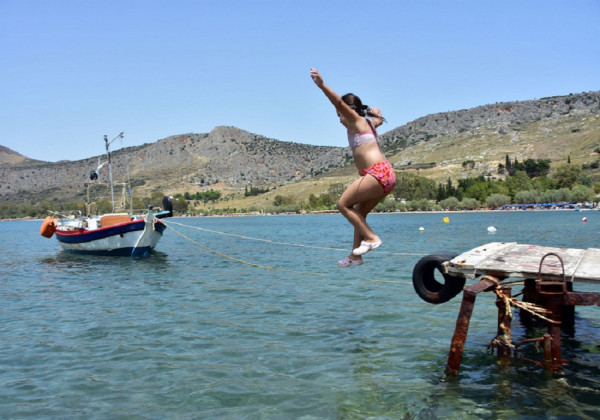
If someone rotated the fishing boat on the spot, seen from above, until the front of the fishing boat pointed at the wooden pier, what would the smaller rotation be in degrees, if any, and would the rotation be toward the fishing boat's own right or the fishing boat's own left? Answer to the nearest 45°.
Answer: approximately 45° to the fishing boat's own right

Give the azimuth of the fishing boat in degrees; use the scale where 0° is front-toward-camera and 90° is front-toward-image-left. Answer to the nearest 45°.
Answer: approximately 315°
